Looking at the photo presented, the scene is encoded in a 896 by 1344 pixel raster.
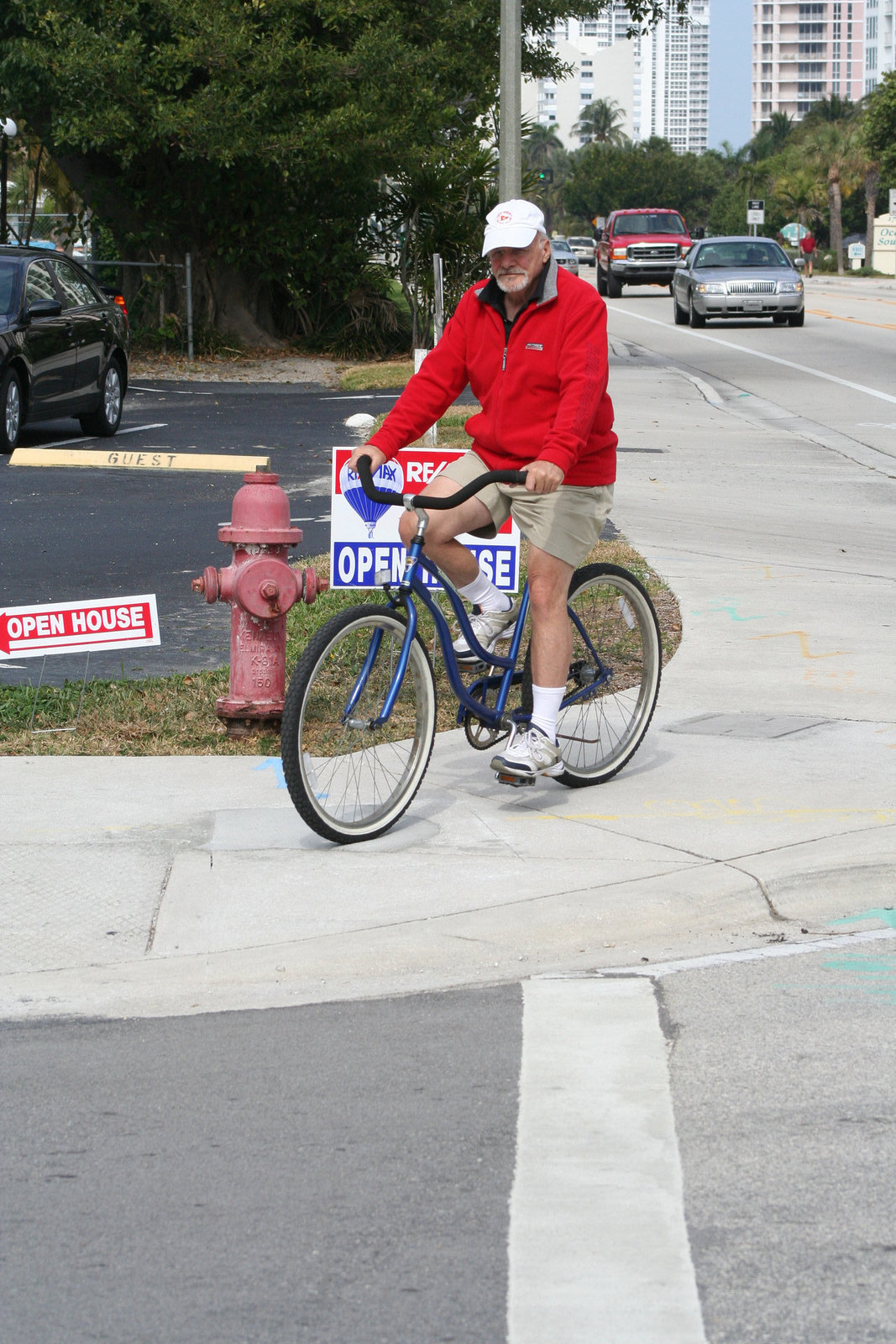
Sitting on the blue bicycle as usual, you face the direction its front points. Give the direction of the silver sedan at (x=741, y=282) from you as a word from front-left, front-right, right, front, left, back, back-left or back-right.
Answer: back-right

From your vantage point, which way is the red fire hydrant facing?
toward the camera

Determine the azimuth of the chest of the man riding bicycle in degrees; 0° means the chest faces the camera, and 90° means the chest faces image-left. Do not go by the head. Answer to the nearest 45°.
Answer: approximately 45°

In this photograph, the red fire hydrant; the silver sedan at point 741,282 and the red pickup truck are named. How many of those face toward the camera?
3

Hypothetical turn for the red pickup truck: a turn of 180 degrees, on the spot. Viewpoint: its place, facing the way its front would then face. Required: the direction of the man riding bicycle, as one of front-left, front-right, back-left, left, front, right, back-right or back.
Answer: back

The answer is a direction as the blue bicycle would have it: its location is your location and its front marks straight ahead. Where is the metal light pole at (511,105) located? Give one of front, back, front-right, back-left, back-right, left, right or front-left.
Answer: back-right

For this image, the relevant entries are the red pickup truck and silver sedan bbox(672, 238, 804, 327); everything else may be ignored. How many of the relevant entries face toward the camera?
2

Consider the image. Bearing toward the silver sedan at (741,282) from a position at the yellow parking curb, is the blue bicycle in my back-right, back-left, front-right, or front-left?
back-right

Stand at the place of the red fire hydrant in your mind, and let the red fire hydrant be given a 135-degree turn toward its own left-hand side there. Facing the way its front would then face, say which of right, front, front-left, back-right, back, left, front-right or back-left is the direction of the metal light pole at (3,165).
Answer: front-left

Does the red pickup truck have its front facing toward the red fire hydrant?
yes

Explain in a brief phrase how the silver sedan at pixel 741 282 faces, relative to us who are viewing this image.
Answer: facing the viewer

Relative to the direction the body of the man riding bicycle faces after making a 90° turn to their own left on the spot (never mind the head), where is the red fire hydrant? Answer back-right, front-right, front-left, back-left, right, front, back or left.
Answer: back
